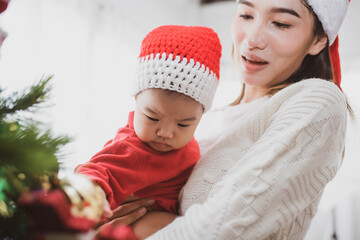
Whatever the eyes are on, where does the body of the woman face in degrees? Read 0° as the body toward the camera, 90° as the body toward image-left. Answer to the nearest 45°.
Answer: approximately 45°

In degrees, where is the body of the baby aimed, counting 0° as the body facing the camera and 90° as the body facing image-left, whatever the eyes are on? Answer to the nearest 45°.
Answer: approximately 0°
